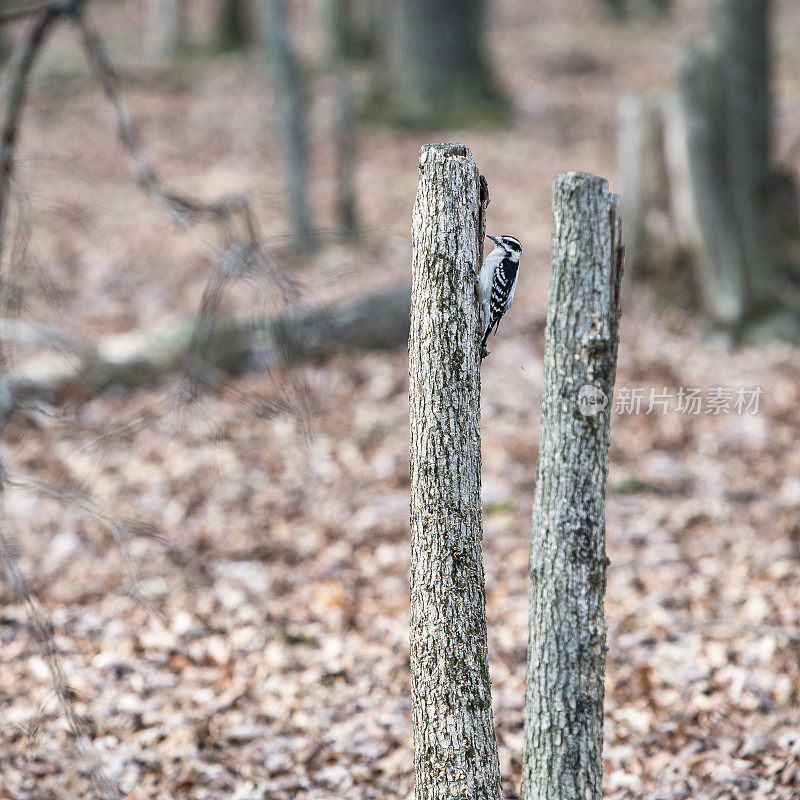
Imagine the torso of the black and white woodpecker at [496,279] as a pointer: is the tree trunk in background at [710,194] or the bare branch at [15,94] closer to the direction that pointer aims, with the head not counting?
the bare branch

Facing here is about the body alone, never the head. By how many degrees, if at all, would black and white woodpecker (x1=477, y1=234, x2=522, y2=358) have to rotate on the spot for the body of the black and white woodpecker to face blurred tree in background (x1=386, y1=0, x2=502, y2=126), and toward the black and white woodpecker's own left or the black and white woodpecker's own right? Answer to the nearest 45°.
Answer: approximately 90° to the black and white woodpecker's own right

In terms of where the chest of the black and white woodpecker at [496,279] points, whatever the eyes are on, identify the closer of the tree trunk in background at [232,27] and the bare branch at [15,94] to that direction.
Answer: the bare branch

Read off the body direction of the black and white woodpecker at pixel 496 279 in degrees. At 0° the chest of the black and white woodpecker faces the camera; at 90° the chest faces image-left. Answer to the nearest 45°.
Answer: approximately 90°

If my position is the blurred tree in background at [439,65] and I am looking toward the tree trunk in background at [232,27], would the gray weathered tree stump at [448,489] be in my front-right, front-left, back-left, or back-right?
back-left

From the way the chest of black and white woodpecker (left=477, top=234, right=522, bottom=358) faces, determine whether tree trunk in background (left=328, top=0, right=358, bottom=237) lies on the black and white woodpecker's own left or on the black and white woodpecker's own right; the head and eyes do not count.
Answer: on the black and white woodpecker's own right
